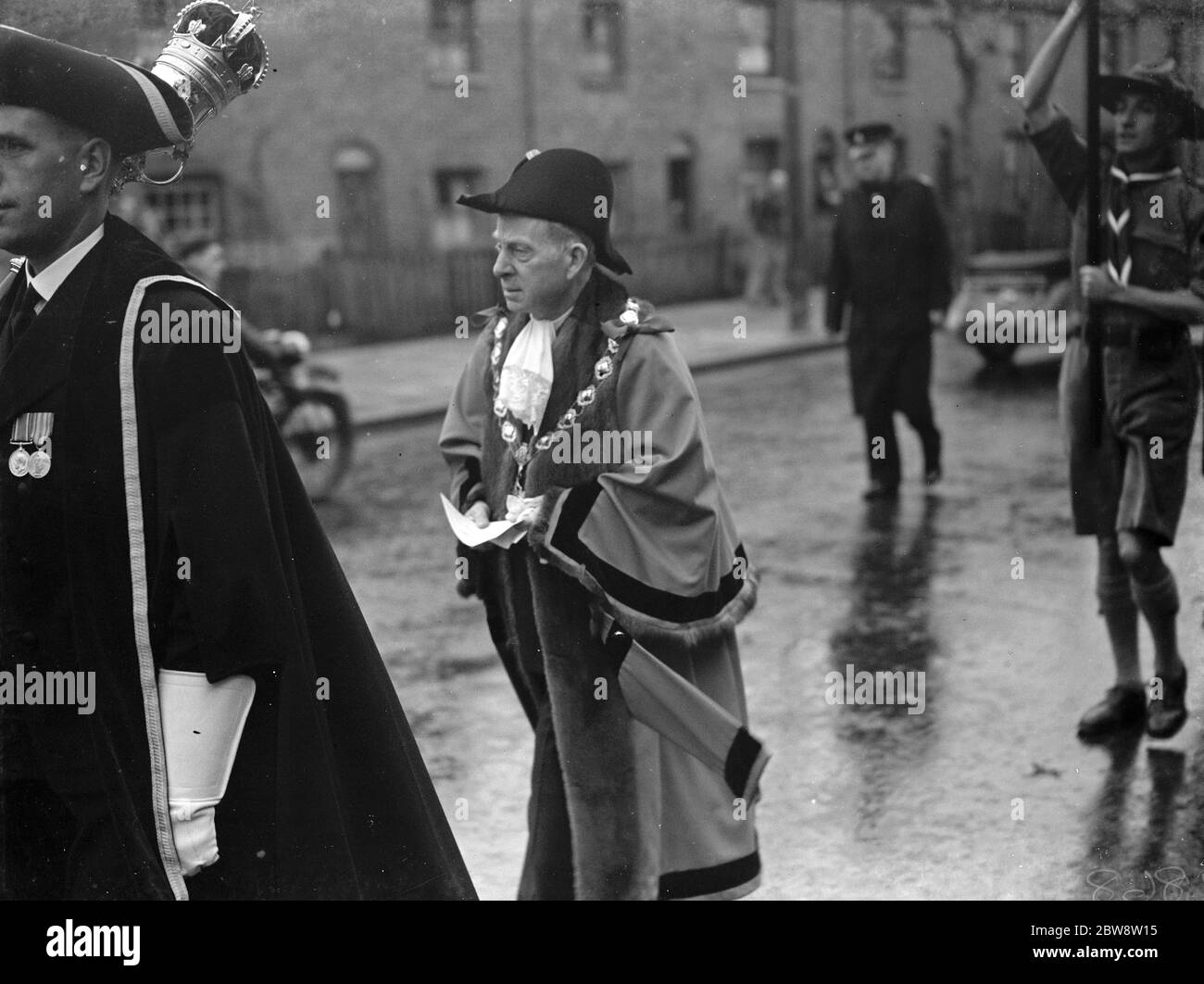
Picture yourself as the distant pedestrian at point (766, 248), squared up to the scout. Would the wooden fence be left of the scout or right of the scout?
right

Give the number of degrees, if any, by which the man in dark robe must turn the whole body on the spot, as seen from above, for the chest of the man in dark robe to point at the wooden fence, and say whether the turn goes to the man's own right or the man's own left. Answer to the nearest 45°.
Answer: approximately 135° to the man's own right

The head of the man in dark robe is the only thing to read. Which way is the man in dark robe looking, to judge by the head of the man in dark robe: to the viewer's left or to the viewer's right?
to the viewer's left

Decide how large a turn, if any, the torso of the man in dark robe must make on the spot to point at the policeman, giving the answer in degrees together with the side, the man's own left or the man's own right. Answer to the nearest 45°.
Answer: approximately 180°

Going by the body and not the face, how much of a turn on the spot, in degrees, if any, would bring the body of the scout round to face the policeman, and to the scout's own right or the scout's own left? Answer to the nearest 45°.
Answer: approximately 135° to the scout's own right

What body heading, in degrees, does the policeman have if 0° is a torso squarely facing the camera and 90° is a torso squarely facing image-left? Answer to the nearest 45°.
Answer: approximately 45°

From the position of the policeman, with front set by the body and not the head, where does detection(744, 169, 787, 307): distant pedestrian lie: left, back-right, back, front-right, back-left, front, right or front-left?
back-right

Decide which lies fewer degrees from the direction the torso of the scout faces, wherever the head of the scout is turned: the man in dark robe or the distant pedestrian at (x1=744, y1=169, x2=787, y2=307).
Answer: the man in dark robe
